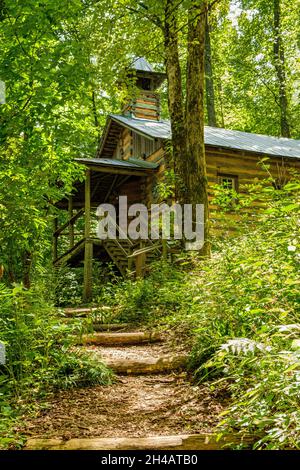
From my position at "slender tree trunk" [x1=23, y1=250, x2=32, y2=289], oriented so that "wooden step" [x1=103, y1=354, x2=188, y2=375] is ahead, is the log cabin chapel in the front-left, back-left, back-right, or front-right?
back-left

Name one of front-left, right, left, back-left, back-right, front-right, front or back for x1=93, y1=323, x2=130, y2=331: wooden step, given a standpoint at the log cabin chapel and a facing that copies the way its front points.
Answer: front-left

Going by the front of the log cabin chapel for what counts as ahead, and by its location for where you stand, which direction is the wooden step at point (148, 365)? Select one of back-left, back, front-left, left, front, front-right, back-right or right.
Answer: front-left

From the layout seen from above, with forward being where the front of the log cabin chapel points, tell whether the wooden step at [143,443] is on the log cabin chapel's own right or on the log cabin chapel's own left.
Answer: on the log cabin chapel's own left

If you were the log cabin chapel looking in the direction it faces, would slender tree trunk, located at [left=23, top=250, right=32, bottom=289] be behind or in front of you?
in front

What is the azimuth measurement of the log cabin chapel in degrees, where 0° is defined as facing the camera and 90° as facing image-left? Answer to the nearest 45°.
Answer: approximately 45°

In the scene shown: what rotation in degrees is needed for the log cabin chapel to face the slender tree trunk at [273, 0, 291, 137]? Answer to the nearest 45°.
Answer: approximately 180°

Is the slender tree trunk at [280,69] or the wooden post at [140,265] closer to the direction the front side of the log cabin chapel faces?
the wooden post

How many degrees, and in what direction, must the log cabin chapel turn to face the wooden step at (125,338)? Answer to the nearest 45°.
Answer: approximately 45° to its left
